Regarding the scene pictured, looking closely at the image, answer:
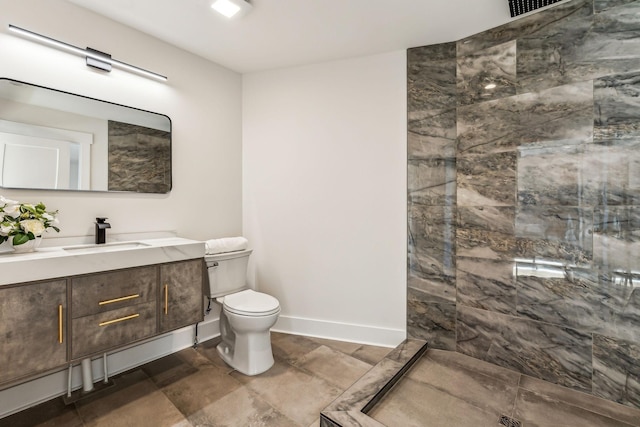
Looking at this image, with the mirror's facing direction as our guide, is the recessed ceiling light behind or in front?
in front

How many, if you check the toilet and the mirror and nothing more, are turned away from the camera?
0

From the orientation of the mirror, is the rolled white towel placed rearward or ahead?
ahead

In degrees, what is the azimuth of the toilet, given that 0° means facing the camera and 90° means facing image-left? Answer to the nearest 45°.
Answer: approximately 315°
